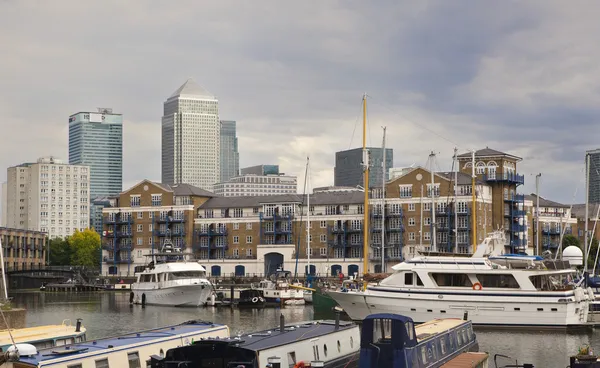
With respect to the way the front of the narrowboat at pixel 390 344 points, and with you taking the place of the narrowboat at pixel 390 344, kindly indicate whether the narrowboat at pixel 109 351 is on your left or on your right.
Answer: on your left
